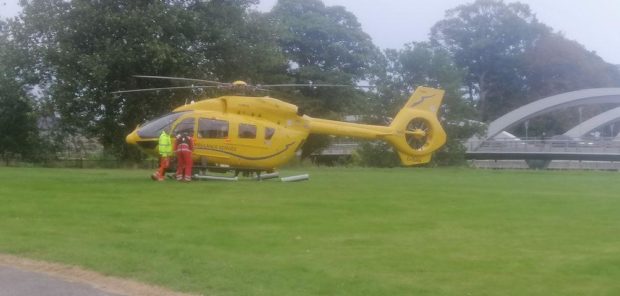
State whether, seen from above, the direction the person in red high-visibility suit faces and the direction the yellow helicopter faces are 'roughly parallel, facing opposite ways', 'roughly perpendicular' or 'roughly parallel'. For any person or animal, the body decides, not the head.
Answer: roughly perpendicular

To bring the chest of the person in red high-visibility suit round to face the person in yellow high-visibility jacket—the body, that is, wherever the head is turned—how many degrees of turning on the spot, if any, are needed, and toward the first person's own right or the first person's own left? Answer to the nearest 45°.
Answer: approximately 90° to the first person's own left

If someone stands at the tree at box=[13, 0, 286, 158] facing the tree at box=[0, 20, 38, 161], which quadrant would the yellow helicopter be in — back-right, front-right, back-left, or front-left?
back-left

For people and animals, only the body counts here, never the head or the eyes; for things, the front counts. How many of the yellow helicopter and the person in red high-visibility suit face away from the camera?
1

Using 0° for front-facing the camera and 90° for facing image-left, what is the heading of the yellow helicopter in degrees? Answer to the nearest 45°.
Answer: approximately 90°

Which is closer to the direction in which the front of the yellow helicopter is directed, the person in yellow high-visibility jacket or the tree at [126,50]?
the person in yellow high-visibility jacket

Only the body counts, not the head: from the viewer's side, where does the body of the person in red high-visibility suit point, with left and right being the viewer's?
facing away from the viewer
